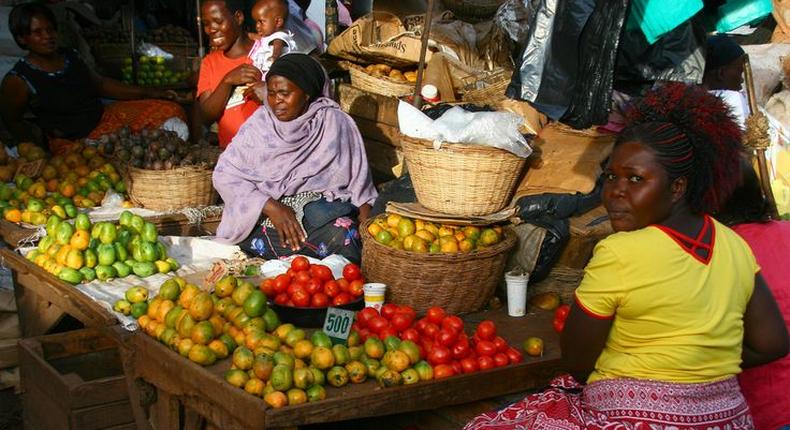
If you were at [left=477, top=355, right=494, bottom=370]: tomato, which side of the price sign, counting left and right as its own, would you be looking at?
left

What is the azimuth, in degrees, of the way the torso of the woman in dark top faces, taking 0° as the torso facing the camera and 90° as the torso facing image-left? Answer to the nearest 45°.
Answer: approximately 315°

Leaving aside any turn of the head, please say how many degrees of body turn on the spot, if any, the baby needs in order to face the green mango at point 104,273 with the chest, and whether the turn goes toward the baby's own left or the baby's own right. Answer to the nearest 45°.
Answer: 0° — they already face it

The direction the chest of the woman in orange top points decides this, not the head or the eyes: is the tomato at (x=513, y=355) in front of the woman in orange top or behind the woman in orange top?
in front

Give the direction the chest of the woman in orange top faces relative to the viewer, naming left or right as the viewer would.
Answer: facing the viewer and to the right of the viewer

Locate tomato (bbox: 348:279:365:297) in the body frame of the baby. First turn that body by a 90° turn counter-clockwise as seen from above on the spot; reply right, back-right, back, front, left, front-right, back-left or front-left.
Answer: front-right

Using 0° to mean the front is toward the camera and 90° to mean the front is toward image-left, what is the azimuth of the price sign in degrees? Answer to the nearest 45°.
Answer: approximately 0°

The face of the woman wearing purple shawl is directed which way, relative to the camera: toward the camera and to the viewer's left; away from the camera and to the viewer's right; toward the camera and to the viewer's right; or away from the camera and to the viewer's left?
toward the camera and to the viewer's left

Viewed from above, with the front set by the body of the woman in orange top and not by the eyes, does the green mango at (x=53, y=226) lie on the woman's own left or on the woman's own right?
on the woman's own right

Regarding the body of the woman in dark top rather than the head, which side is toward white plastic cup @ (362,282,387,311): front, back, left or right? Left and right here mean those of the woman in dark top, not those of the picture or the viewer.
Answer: front

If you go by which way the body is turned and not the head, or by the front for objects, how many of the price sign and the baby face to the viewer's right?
0
